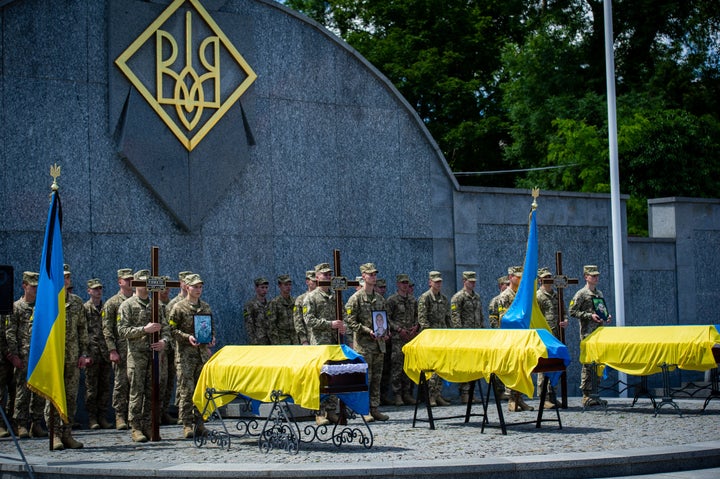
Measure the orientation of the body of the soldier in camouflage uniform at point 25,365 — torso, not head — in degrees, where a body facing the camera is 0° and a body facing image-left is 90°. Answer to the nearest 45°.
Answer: approximately 315°

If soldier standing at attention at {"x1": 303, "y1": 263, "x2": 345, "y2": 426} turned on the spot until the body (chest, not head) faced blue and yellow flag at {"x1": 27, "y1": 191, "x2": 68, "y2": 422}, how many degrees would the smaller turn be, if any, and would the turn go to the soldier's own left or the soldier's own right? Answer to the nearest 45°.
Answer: approximately 90° to the soldier's own right

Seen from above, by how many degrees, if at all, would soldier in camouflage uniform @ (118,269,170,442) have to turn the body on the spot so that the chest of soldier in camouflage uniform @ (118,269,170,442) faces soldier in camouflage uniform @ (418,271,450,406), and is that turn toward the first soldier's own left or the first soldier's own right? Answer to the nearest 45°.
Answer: approximately 90° to the first soldier's own left

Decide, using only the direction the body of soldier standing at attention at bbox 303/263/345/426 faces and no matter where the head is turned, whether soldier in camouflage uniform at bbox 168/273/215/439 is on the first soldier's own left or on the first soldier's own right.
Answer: on the first soldier's own right

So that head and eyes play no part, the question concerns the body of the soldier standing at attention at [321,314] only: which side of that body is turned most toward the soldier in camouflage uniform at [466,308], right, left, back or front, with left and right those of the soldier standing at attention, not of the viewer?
left

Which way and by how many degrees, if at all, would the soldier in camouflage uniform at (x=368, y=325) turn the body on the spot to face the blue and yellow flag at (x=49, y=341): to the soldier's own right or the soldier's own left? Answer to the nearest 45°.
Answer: approximately 90° to the soldier's own right
